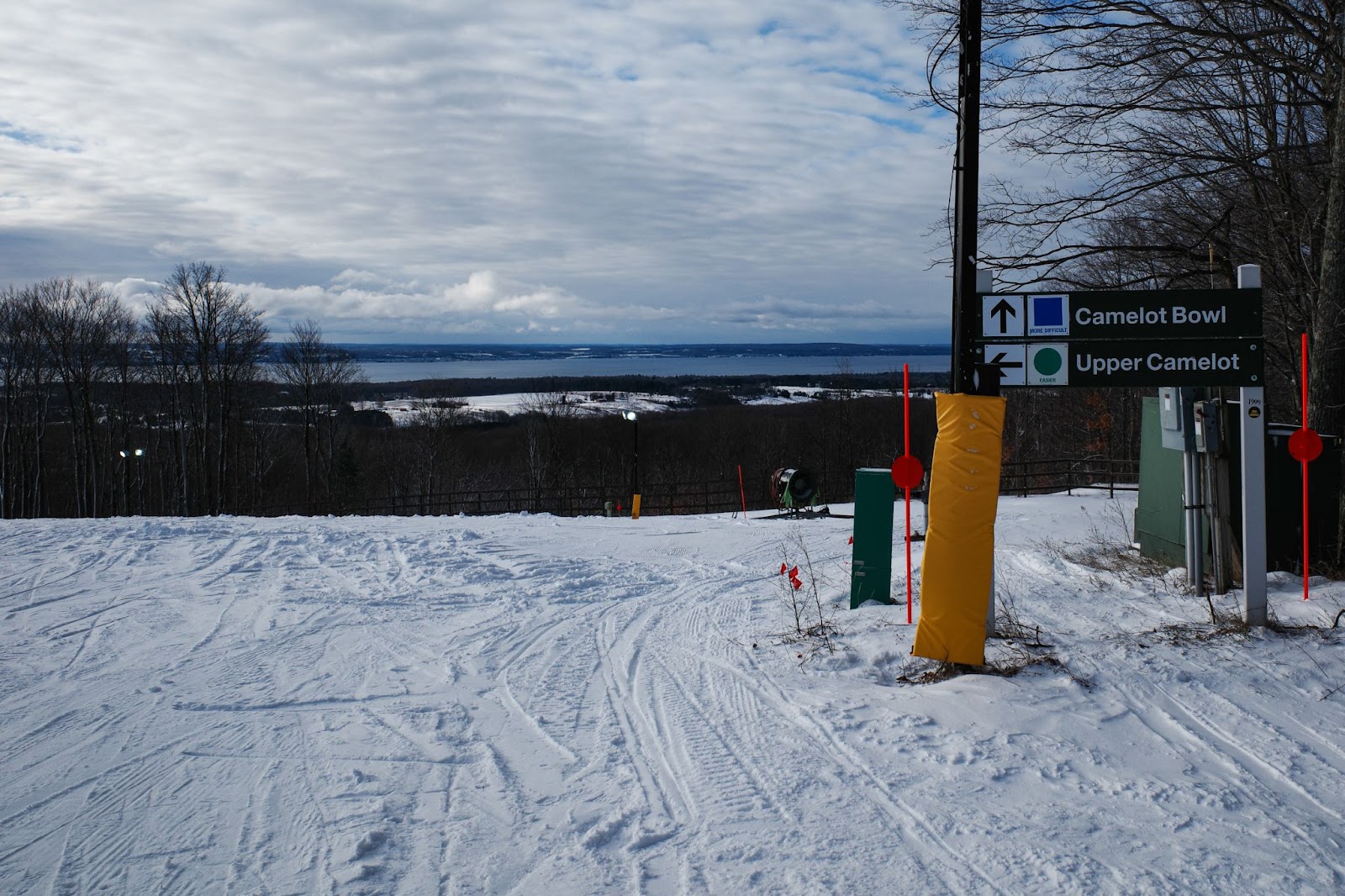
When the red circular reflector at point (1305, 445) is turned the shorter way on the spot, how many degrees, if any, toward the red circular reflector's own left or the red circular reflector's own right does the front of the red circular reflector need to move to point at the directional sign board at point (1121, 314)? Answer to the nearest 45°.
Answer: approximately 45° to the red circular reflector's own right

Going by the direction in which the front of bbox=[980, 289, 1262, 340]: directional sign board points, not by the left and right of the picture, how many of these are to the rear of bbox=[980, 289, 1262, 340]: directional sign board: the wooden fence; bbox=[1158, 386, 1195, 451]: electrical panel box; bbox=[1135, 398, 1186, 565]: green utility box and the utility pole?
3

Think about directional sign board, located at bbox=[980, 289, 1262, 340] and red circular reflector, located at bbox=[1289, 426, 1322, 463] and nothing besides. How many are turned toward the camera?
2

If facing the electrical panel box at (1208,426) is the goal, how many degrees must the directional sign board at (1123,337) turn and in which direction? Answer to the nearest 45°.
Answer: approximately 180°

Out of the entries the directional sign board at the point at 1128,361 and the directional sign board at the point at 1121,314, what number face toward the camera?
2

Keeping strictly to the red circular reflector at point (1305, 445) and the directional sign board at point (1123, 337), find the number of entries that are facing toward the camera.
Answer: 2
